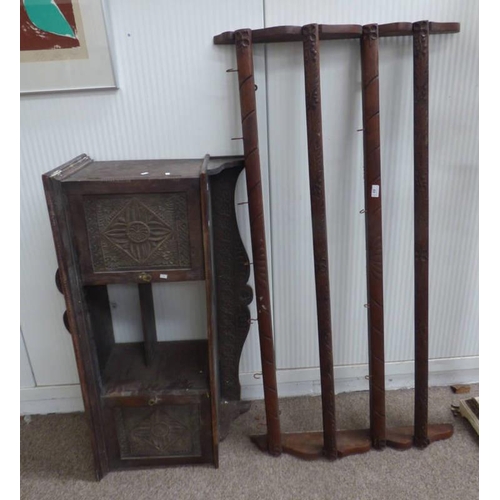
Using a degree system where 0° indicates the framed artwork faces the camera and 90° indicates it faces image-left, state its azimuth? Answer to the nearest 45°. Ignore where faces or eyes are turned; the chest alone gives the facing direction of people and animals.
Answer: approximately 0°
